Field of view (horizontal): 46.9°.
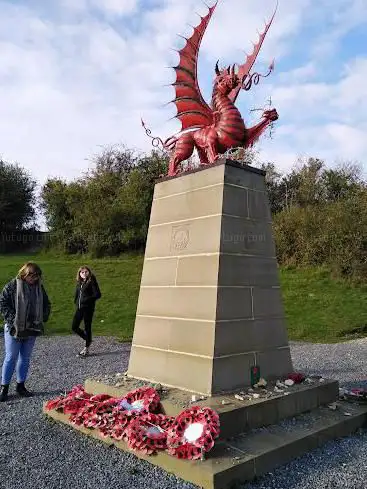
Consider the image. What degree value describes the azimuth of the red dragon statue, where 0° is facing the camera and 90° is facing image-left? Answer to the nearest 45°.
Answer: approximately 315°

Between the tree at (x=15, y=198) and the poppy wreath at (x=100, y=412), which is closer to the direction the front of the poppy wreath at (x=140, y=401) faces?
the poppy wreath

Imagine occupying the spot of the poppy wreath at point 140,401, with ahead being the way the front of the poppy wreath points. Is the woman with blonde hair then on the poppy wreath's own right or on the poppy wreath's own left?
on the poppy wreath's own right

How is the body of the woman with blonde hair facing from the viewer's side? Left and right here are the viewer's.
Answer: facing the viewer and to the right of the viewer

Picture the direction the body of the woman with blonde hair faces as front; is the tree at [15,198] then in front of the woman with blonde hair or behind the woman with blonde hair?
behind

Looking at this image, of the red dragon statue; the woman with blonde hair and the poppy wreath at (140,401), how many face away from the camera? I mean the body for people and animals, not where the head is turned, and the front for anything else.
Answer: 0

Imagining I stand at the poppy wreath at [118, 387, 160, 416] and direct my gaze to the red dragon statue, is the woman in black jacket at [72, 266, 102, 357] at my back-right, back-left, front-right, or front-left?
front-left

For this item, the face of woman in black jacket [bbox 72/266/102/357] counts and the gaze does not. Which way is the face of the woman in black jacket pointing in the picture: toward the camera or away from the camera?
toward the camera

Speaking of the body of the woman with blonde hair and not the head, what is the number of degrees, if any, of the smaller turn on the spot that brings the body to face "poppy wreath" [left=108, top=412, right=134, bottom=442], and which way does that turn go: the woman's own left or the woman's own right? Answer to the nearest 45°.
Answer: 0° — they already face it

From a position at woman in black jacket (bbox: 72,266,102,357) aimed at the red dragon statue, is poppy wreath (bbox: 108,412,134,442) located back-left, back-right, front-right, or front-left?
front-right

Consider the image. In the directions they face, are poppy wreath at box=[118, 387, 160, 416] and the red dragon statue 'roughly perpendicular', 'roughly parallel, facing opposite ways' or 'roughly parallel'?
roughly perpendicular

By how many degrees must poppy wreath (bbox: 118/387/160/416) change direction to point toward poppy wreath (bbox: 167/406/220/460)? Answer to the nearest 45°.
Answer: approximately 90° to its left

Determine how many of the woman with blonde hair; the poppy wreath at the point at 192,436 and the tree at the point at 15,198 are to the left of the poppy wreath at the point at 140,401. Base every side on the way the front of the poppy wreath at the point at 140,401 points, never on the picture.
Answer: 1

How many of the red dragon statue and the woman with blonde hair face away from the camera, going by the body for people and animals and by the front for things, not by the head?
0

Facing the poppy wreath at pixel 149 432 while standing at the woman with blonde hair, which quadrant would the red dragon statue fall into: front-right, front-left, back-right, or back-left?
front-left
